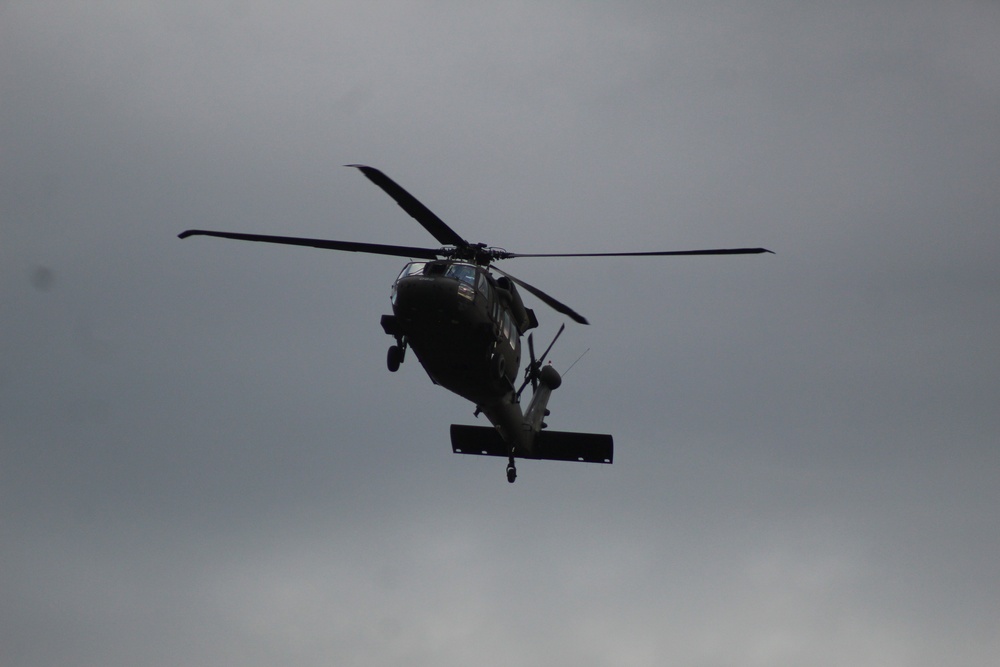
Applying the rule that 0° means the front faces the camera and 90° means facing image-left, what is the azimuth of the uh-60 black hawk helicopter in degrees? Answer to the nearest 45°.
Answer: approximately 0°
